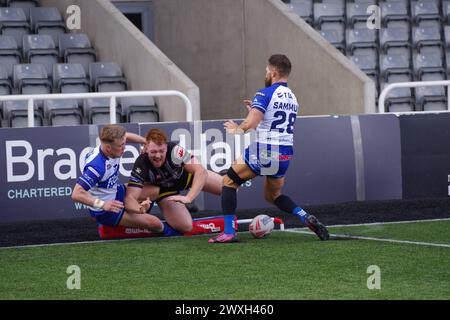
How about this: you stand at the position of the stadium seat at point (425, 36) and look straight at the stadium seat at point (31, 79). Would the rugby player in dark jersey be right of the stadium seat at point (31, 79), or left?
left

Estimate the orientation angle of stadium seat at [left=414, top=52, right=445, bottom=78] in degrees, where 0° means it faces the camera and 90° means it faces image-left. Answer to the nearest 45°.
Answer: approximately 0°

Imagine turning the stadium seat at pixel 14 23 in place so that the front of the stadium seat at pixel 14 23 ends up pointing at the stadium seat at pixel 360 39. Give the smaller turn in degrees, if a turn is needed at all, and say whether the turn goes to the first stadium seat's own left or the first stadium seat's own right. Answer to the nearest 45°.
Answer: approximately 90° to the first stadium seat's own left

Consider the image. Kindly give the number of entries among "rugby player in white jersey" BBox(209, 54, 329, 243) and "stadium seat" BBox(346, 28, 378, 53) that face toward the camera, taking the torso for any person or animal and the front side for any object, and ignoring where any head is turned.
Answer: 1

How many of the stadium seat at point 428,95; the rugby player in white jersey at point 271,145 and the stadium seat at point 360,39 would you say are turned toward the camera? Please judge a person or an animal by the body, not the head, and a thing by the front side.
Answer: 2

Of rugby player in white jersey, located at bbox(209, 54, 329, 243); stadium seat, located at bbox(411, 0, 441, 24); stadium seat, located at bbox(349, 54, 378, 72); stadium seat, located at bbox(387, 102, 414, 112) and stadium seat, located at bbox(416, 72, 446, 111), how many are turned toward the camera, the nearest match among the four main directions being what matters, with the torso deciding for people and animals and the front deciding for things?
4

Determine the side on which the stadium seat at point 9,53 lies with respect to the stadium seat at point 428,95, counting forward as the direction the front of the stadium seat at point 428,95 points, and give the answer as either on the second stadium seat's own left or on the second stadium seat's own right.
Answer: on the second stadium seat's own right

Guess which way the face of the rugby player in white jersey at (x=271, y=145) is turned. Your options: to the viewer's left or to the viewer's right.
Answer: to the viewer's left
